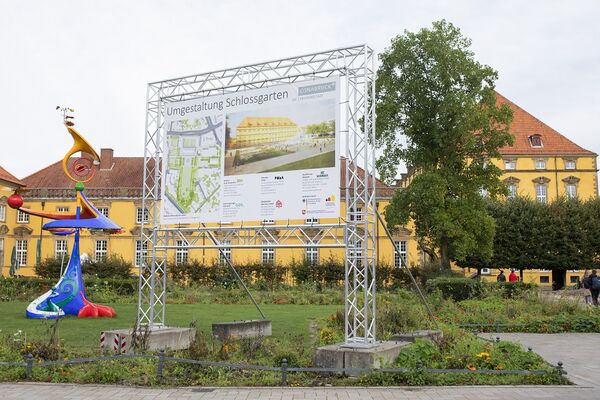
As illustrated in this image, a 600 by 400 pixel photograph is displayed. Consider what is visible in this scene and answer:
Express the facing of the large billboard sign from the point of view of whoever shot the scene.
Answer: facing the viewer and to the left of the viewer

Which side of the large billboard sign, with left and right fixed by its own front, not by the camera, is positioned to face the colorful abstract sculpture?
right

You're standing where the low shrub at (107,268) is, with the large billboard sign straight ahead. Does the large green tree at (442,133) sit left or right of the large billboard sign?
left

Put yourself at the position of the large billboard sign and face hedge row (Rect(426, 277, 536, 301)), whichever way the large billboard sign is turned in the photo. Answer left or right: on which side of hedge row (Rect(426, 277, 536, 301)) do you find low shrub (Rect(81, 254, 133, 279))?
left

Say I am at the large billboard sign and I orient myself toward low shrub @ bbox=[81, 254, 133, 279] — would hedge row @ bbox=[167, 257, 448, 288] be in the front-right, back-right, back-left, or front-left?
front-right

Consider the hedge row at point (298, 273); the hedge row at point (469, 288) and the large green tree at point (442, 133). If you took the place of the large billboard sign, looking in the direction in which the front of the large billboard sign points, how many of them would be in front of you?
0

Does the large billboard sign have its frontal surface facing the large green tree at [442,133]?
no

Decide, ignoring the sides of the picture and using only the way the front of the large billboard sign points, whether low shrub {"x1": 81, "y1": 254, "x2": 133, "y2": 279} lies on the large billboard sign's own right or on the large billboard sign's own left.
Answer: on the large billboard sign's own right

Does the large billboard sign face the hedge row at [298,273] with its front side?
no

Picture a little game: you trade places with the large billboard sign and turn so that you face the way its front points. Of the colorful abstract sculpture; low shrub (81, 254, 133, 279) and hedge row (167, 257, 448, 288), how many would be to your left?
0
